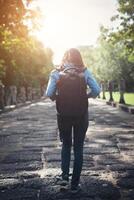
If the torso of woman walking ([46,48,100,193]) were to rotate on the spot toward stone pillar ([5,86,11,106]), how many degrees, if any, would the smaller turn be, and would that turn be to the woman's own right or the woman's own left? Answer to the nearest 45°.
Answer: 0° — they already face it

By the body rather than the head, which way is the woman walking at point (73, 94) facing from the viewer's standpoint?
away from the camera
